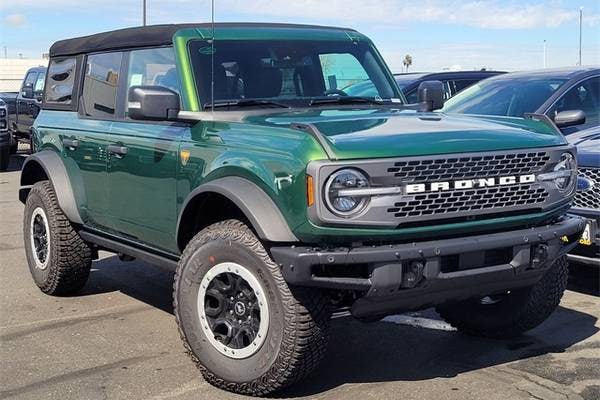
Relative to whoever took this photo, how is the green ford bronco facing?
facing the viewer and to the right of the viewer
